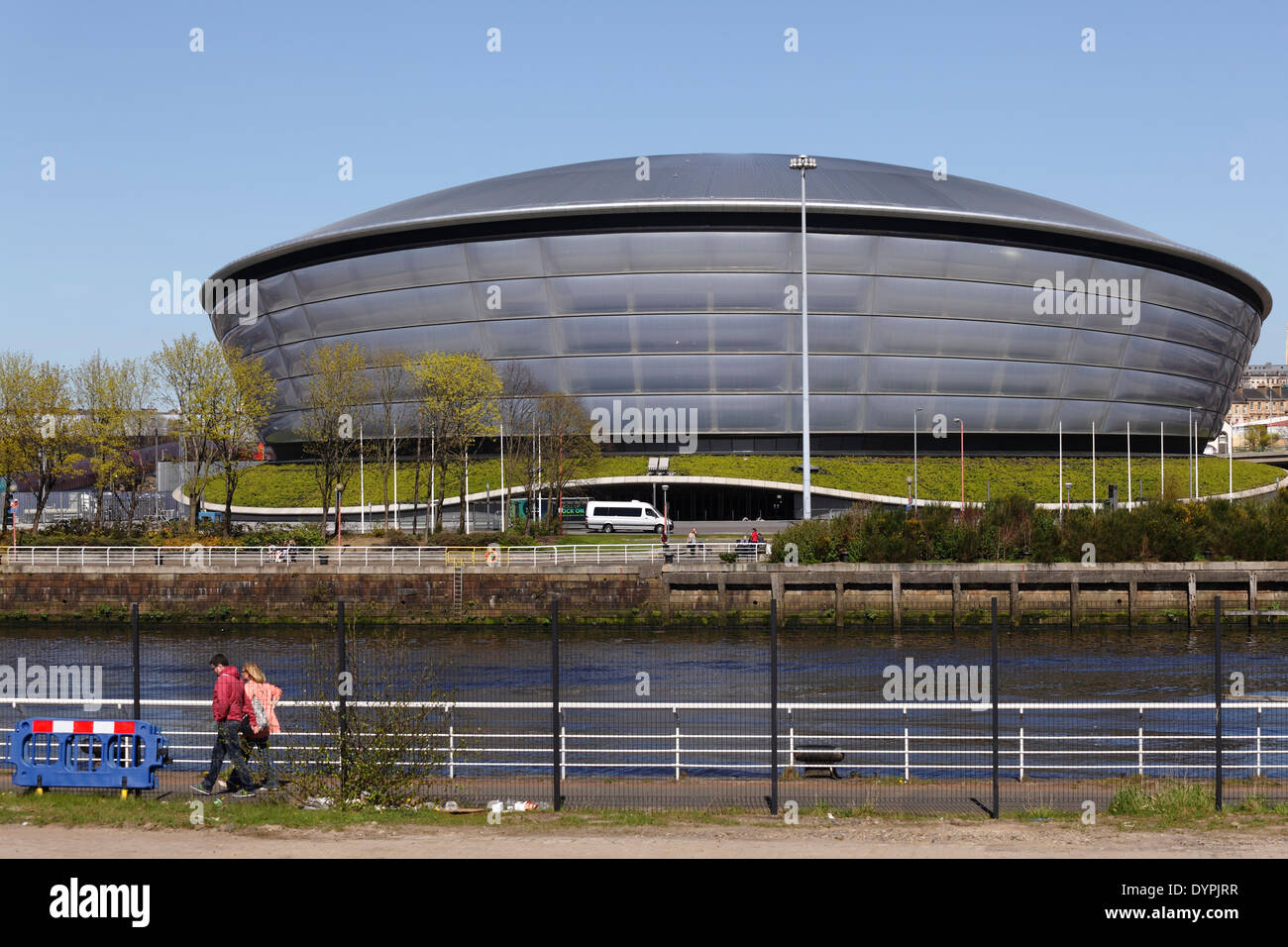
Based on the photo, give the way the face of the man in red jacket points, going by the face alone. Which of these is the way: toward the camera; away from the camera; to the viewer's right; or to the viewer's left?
to the viewer's left

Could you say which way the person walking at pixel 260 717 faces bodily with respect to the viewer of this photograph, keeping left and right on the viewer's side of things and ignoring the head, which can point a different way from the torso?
facing to the left of the viewer

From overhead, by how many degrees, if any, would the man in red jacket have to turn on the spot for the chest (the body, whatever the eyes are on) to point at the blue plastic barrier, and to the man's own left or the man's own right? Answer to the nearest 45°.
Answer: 0° — they already face it

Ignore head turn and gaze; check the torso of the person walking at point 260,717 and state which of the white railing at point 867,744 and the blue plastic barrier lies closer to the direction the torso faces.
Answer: the blue plastic barrier

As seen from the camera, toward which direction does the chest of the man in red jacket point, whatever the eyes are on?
to the viewer's left

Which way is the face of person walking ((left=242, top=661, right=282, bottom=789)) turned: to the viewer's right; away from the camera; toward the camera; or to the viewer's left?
to the viewer's left
